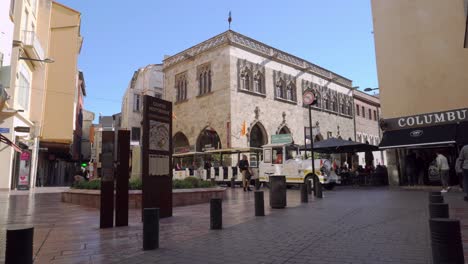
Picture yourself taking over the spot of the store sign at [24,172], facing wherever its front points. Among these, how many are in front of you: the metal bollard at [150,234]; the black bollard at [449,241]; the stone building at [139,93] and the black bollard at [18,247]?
3

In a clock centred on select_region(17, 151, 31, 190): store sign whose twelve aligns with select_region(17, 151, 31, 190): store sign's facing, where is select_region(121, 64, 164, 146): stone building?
The stone building is roughly at 7 o'clock from the store sign.

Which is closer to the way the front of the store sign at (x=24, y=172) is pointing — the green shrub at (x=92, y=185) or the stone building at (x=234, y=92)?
the green shrub

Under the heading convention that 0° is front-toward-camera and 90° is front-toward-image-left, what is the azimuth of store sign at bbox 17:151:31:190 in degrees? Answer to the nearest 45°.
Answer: approximately 0°
